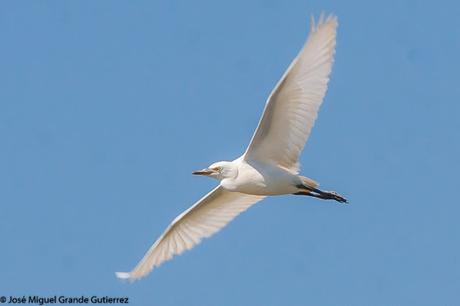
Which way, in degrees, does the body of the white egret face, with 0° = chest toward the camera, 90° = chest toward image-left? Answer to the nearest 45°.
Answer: approximately 90°
